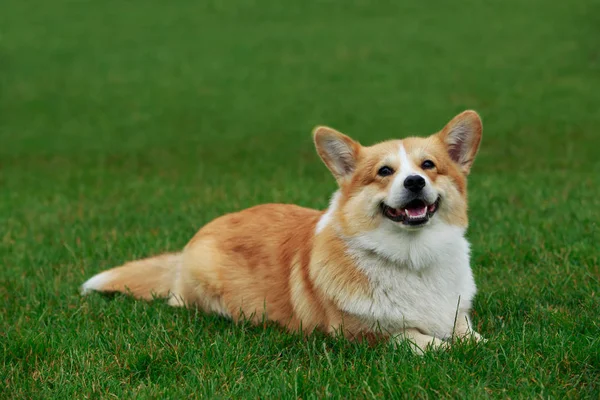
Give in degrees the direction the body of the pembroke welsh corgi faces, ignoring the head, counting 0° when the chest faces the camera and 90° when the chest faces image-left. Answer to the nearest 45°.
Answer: approximately 315°
